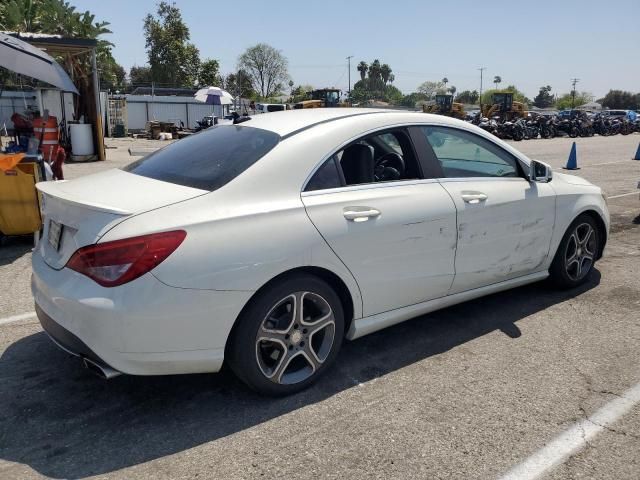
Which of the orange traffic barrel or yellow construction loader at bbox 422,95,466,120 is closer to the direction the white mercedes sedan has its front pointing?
the yellow construction loader

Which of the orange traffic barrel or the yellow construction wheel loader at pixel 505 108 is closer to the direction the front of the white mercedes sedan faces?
the yellow construction wheel loader

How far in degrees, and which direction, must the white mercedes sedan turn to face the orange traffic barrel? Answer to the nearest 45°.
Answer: approximately 90° to its left

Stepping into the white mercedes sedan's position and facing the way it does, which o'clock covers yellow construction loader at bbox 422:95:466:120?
The yellow construction loader is roughly at 11 o'clock from the white mercedes sedan.

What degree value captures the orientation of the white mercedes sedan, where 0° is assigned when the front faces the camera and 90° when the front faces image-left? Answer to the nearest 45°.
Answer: approximately 225°

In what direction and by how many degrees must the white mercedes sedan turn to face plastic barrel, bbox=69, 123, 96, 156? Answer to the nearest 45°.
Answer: approximately 90° to its left

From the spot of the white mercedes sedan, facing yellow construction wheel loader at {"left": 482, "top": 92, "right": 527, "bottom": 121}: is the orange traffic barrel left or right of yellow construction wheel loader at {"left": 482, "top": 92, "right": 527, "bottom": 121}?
left
